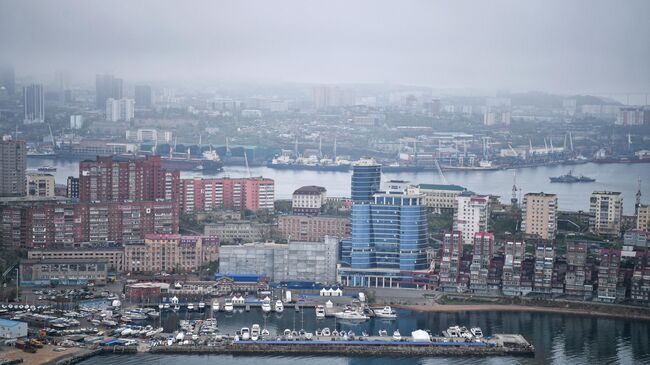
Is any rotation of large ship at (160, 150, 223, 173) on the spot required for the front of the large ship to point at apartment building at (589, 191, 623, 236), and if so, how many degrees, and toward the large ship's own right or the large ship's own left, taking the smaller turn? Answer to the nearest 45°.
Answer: approximately 135° to the large ship's own left

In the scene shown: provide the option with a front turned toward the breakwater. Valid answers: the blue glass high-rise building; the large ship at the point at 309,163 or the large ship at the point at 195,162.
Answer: the blue glass high-rise building

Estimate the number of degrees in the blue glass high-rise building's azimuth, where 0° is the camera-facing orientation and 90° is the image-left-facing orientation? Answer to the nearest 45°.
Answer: approximately 0°

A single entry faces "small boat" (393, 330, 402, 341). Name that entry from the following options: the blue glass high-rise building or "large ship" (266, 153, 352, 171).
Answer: the blue glass high-rise building

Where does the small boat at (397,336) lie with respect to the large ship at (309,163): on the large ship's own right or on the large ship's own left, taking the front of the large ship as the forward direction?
on the large ship's own left

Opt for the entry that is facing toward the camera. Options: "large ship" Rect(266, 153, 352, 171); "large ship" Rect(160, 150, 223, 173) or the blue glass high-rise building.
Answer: the blue glass high-rise building

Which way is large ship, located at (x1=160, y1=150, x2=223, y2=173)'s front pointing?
to the viewer's left

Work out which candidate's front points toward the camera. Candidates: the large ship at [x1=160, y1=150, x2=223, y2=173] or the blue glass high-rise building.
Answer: the blue glass high-rise building

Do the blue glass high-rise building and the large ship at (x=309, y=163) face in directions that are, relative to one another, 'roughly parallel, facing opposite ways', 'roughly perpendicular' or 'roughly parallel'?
roughly perpendicular

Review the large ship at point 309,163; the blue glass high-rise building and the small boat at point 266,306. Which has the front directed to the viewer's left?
the large ship

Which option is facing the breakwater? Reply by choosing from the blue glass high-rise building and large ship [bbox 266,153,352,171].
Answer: the blue glass high-rise building
